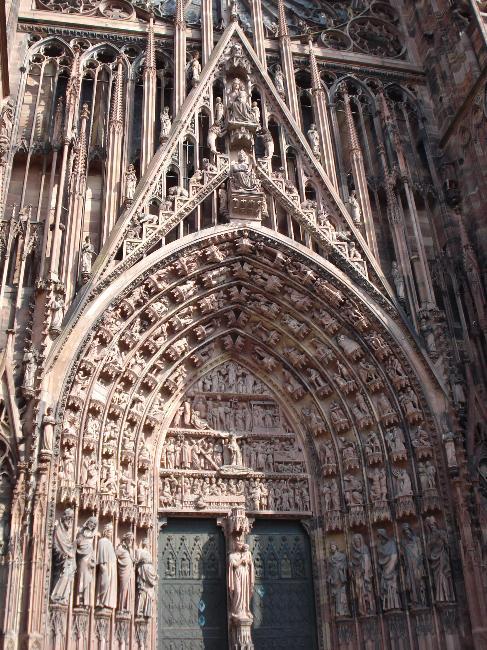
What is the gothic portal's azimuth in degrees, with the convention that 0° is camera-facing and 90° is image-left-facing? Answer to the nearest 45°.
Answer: approximately 0°

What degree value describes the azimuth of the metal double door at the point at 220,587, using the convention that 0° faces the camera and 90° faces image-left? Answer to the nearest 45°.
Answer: approximately 0°
